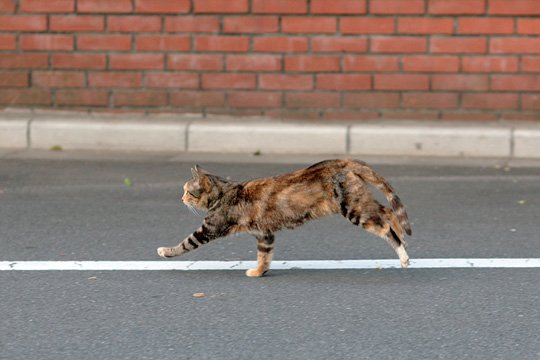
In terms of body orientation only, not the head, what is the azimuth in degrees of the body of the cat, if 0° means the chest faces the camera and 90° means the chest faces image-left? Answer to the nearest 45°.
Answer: approximately 90°
